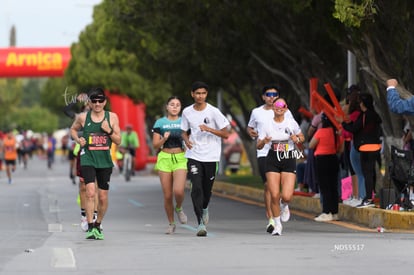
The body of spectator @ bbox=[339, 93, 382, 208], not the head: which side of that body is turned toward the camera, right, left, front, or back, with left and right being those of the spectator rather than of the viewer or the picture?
left

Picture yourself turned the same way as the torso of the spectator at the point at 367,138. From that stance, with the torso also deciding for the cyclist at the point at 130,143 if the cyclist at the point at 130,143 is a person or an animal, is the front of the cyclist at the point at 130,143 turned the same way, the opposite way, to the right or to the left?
to the left

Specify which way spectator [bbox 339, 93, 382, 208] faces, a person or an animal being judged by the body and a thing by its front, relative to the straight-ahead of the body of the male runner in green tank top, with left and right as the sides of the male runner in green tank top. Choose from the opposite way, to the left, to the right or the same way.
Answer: to the right

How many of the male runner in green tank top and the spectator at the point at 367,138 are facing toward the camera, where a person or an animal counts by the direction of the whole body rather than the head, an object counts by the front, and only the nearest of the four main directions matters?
1
